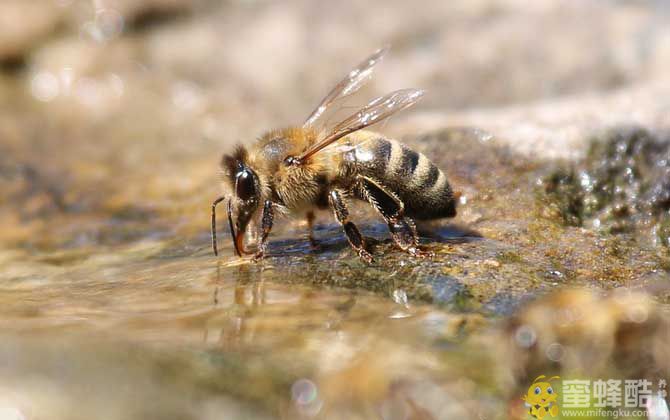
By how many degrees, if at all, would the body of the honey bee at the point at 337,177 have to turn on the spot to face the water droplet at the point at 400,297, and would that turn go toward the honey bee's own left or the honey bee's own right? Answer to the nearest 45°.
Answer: approximately 90° to the honey bee's own left

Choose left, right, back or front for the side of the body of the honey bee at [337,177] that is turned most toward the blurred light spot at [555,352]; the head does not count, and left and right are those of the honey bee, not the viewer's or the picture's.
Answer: left

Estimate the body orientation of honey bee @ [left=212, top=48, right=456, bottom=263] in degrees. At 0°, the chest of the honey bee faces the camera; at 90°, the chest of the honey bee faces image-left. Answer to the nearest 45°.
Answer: approximately 90°
